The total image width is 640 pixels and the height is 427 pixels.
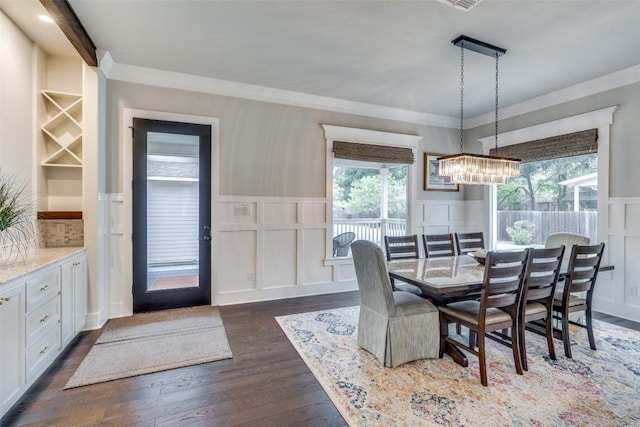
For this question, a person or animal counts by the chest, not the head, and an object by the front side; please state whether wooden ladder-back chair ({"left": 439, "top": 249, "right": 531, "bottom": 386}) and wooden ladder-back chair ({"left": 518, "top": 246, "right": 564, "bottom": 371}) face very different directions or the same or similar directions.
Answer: same or similar directions

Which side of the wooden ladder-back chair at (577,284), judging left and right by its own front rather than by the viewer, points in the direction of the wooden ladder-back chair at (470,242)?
front

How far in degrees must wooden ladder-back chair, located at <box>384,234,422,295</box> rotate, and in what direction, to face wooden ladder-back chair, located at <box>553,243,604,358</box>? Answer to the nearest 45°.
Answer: approximately 45° to its left

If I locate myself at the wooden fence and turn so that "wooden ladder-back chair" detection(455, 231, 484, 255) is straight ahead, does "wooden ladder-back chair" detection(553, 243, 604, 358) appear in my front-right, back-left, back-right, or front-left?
front-left

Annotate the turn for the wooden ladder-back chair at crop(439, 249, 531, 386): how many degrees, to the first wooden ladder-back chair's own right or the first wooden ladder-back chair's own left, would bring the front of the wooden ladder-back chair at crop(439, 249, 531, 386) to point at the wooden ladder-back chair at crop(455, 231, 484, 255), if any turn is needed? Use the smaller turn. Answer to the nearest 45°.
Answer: approximately 45° to the first wooden ladder-back chair's own right

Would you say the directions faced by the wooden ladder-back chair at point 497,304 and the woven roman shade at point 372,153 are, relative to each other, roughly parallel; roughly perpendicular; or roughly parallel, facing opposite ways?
roughly parallel, facing opposite ways

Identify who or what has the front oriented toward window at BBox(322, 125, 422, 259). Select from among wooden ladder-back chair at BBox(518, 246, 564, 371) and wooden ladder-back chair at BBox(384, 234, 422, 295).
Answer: wooden ladder-back chair at BBox(518, 246, 564, 371)

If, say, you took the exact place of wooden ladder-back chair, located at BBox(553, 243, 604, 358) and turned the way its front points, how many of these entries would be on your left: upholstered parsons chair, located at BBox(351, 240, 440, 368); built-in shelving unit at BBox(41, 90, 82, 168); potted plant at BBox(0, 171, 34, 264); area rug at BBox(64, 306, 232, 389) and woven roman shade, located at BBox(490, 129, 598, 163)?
4

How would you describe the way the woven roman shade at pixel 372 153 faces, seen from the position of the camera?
facing the viewer and to the right of the viewer

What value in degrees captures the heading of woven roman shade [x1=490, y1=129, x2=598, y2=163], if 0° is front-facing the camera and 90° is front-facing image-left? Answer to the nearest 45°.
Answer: approximately 45°

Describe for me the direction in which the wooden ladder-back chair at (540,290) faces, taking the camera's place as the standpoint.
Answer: facing away from the viewer and to the left of the viewer

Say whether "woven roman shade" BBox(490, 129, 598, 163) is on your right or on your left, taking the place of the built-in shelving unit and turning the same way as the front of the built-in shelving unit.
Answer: on your left
